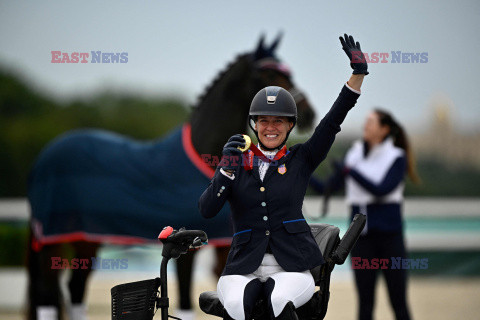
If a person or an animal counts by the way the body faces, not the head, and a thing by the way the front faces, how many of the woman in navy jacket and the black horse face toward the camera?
1

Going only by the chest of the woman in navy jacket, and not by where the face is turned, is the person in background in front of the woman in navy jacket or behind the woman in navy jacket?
behind

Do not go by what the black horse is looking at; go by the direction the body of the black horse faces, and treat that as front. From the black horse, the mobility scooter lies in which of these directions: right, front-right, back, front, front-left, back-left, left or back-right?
right

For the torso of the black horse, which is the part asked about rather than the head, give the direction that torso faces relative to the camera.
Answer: to the viewer's right

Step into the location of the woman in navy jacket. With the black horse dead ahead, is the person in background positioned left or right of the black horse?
right

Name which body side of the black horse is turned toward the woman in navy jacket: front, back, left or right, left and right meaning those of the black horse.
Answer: right

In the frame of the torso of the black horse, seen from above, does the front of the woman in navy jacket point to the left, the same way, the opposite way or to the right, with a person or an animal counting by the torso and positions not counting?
to the right

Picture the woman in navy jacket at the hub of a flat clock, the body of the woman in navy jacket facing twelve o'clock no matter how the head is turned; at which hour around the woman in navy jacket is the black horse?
The black horse is roughly at 5 o'clock from the woman in navy jacket.
